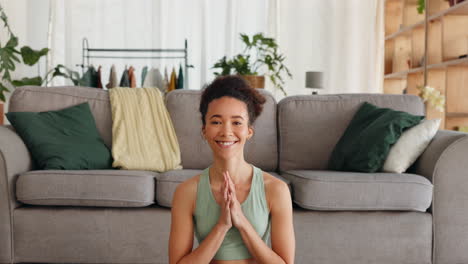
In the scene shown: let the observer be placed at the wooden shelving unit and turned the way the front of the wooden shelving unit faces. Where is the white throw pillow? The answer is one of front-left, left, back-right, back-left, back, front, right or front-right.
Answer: front-left

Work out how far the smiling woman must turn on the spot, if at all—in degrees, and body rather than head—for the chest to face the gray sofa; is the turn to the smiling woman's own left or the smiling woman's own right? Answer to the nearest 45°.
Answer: approximately 180°

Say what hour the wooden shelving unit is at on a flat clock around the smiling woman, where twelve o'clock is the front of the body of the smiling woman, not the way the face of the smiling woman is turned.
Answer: The wooden shelving unit is roughly at 7 o'clock from the smiling woman.

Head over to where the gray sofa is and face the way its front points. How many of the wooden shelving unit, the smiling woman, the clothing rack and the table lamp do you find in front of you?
1

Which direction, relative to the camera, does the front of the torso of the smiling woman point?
toward the camera

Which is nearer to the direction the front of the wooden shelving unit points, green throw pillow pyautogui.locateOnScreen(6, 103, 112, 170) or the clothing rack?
the green throw pillow

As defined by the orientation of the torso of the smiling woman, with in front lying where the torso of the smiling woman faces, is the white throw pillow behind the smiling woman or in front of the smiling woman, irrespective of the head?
behind

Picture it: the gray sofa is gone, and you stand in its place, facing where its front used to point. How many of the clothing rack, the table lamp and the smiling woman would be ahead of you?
1

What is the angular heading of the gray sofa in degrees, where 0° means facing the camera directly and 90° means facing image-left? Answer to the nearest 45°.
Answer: approximately 0°

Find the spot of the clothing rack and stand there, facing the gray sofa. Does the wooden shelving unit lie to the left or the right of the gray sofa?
left

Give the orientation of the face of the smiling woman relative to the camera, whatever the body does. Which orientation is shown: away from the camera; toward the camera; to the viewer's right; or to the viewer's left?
toward the camera

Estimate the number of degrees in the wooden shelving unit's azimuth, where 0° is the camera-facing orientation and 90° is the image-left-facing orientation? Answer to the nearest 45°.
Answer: approximately 45°

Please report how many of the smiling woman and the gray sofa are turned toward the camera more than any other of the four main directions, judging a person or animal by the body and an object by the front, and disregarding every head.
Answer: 2

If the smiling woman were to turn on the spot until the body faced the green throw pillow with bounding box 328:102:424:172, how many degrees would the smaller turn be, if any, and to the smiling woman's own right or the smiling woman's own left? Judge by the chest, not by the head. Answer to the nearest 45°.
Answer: approximately 135° to the smiling woman's own left

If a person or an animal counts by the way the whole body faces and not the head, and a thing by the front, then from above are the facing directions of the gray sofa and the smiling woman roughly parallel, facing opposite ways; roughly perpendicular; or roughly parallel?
roughly parallel
